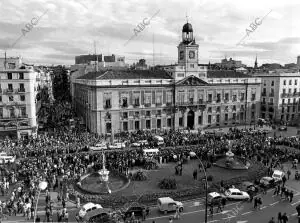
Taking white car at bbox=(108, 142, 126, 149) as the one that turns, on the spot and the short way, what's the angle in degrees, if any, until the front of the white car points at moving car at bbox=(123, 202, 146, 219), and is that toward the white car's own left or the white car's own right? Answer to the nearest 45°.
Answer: approximately 90° to the white car's own left

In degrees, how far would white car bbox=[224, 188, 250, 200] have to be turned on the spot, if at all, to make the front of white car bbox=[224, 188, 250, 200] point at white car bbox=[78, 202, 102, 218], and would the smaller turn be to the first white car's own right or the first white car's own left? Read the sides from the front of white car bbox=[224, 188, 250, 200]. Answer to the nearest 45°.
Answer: approximately 135° to the first white car's own right

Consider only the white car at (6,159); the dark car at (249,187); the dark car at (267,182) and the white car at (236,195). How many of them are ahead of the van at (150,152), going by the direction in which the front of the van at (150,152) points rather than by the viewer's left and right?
1

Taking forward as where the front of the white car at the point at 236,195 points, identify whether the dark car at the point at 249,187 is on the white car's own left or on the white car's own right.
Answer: on the white car's own left

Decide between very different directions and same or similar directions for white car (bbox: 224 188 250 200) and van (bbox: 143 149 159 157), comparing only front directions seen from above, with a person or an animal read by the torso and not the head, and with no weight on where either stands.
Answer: very different directions

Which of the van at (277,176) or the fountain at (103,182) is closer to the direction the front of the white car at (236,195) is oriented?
the van

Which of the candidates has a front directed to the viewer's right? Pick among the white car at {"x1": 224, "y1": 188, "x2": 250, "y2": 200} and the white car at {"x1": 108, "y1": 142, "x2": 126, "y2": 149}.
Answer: the white car at {"x1": 224, "y1": 188, "x2": 250, "y2": 200}

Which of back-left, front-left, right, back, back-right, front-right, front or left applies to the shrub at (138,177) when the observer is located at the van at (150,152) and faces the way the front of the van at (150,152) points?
left

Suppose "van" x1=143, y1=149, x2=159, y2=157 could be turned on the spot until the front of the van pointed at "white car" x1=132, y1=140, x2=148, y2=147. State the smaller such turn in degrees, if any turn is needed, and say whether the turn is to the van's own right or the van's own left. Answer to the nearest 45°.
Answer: approximately 90° to the van's own right

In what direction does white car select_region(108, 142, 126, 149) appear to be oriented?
to the viewer's left

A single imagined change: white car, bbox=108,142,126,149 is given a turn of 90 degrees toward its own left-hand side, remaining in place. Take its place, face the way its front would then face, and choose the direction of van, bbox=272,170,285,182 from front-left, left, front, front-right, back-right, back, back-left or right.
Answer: front-left

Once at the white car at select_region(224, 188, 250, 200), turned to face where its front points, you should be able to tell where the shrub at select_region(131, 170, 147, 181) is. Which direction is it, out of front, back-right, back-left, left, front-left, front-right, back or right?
back

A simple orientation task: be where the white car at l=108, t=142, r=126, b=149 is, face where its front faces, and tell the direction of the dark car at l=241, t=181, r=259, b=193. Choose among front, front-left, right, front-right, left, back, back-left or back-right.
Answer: back-left
